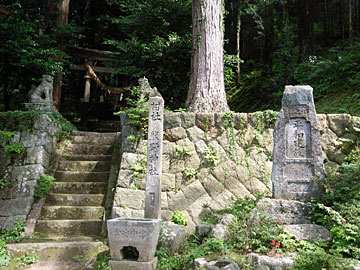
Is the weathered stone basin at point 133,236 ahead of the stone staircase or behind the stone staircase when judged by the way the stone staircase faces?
ahead

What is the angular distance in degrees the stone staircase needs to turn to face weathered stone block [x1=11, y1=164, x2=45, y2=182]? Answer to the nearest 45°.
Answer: approximately 135° to its right

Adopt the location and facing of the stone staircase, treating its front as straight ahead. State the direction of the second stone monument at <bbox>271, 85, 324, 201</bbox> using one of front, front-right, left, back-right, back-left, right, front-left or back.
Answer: front-left

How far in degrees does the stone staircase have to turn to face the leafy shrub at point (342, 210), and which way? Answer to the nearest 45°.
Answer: approximately 45° to its left

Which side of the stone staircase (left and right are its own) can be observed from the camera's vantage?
front

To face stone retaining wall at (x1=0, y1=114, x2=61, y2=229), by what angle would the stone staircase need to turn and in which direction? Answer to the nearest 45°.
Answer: approximately 135° to its right

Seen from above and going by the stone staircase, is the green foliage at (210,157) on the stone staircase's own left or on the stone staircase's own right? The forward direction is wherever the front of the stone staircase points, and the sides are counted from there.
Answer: on the stone staircase's own left

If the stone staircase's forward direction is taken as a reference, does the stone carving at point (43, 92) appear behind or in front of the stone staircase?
behind

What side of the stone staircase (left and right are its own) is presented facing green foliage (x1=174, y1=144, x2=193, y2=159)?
left

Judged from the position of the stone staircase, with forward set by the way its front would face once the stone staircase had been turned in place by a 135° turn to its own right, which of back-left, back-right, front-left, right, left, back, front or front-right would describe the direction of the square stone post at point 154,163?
back

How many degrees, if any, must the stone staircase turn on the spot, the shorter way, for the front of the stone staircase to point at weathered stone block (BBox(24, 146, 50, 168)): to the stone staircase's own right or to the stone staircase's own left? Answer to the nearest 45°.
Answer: approximately 135° to the stone staircase's own right
